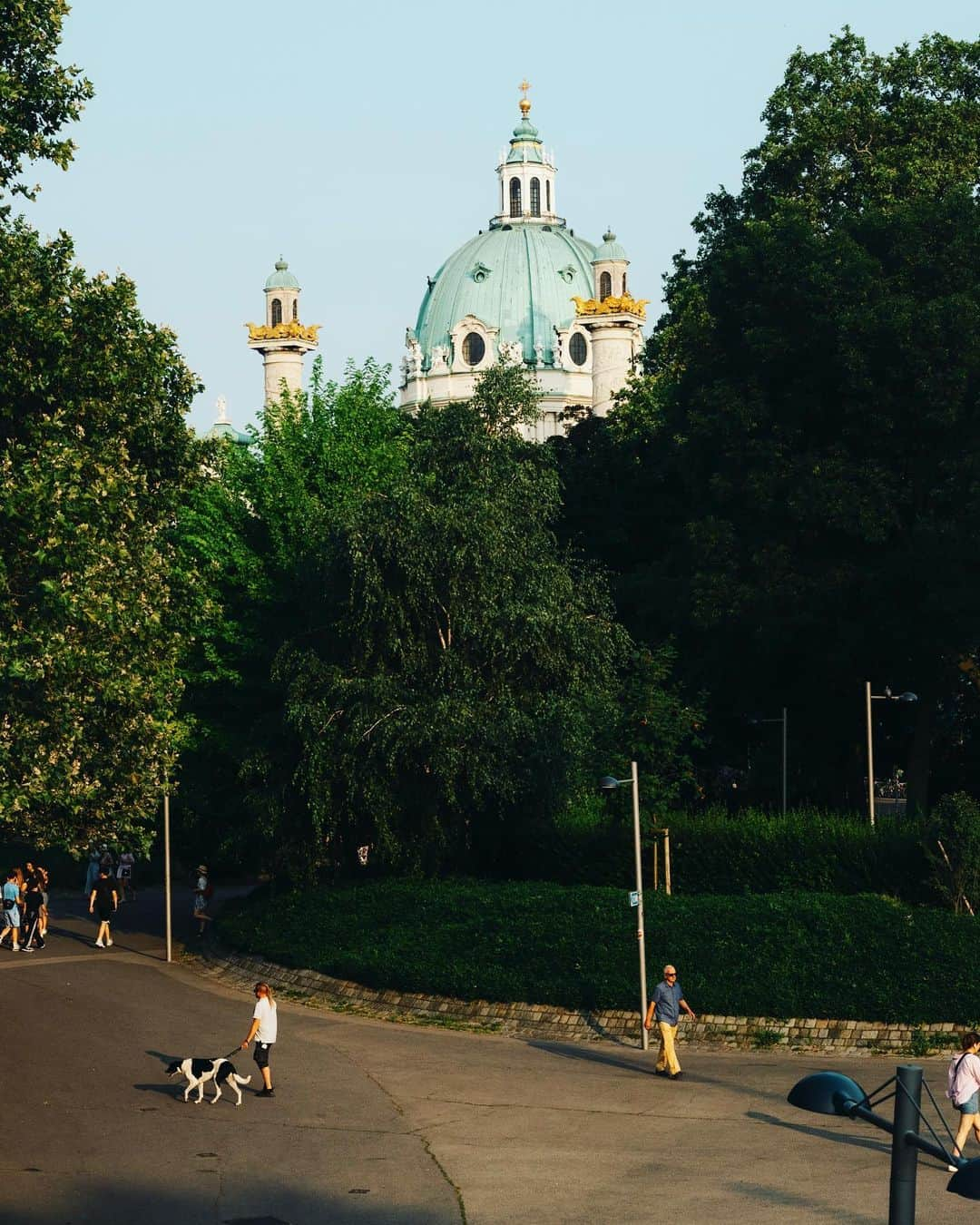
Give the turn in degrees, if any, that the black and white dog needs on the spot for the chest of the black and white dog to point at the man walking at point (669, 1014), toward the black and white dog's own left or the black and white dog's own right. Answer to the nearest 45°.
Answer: approximately 180°

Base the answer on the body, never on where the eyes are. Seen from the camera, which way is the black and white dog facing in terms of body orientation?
to the viewer's left

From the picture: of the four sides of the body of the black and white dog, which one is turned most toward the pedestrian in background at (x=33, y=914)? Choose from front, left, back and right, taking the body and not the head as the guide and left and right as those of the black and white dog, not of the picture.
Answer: right

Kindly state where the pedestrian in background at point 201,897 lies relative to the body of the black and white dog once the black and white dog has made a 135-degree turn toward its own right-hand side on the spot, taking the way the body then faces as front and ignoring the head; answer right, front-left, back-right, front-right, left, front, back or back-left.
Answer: front-left
